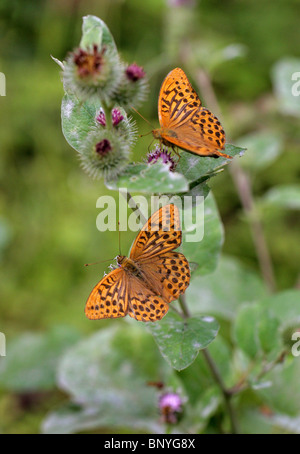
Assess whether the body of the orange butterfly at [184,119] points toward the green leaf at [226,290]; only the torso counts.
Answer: no

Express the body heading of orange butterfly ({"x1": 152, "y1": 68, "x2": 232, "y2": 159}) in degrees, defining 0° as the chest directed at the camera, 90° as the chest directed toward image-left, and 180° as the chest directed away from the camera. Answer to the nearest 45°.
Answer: approximately 90°
